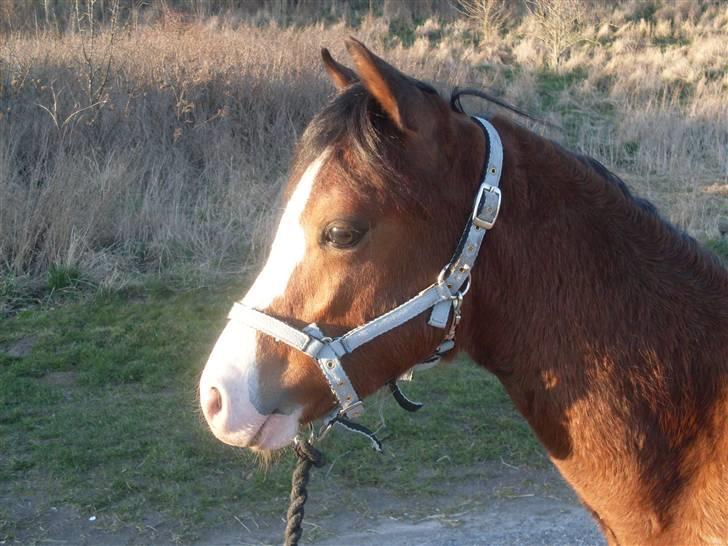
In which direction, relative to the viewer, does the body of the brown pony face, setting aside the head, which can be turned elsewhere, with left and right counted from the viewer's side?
facing to the left of the viewer

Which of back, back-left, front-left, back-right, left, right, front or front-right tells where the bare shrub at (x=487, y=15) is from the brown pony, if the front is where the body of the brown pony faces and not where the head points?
right

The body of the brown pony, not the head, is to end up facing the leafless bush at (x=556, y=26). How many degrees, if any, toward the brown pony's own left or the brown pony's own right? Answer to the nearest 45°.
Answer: approximately 90° to the brown pony's own right

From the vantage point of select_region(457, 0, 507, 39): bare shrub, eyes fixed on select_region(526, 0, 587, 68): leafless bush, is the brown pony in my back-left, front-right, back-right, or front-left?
front-right
